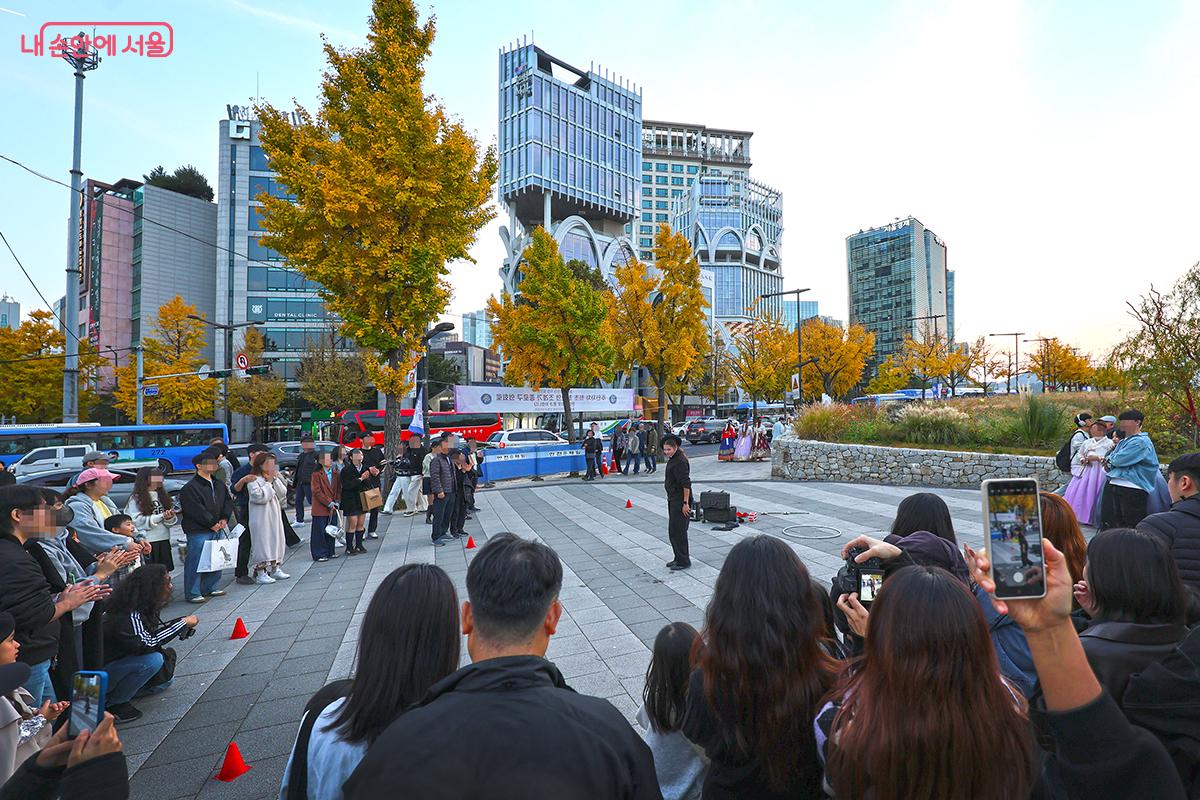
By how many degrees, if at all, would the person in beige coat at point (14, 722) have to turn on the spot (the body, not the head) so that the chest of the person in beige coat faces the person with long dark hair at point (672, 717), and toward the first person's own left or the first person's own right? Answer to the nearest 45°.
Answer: approximately 45° to the first person's own right

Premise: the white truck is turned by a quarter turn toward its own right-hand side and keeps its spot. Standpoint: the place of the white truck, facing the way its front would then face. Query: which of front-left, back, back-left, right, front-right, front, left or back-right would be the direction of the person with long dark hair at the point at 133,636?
back

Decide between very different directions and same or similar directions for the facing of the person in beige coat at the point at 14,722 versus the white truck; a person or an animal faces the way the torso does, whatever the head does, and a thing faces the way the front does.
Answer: very different directions

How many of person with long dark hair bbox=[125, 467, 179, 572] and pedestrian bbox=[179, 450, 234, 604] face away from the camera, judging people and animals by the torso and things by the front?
0

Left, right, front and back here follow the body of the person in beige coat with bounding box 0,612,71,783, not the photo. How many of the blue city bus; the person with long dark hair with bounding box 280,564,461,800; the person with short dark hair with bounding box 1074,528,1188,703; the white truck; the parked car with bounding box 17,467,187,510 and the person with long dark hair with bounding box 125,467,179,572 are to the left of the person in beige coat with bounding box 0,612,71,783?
4

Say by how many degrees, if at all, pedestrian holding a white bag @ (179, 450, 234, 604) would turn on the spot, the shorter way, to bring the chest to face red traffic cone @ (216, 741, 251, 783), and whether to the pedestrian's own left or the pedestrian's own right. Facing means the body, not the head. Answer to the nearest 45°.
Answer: approximately 45° to the pedestrian's own right

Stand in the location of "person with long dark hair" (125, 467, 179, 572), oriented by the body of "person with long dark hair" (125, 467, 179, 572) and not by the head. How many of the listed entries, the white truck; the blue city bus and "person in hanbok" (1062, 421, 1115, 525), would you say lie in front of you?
1

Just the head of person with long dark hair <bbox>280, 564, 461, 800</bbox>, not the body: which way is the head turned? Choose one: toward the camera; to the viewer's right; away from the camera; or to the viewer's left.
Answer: away from the camera

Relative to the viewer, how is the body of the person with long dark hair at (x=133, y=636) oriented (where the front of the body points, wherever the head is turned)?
to the viewer's right

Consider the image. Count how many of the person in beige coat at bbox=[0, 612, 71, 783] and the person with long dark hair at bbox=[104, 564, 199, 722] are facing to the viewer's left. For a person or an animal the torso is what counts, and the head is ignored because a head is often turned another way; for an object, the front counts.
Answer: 0

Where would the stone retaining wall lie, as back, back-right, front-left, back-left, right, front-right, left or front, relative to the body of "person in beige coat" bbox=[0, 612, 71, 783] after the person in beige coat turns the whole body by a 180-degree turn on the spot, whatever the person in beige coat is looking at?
back

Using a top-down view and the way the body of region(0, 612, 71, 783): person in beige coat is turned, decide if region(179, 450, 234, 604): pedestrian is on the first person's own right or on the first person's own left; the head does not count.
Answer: on the first person's own left

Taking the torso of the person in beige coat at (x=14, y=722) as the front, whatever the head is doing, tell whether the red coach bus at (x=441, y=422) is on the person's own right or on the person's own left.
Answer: on the person's own left

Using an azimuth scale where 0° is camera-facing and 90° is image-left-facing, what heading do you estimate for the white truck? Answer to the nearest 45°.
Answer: approximately 90°

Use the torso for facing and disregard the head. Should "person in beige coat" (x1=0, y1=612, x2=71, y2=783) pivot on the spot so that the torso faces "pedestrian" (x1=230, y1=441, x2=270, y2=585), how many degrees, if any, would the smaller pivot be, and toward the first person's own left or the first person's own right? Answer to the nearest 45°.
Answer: approximately 90° to the first person's own left

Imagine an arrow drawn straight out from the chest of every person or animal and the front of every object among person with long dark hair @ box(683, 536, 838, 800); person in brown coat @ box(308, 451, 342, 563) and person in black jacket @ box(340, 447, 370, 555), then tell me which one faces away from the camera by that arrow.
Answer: the person with long dark hair

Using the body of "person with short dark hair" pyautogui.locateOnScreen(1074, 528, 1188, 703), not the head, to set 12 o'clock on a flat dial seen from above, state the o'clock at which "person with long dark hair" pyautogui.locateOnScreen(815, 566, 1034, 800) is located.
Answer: "person with long dark hair" pyautogui.locateOnScreen(815, 566, 1034, 800) is roughly at 8 o'clock from "person with short dark hair" pyautogui.locateOnScreen(1074, 528, 1188, 703).

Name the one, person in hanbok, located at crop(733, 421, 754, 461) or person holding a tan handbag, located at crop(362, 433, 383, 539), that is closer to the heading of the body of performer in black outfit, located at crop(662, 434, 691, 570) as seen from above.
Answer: the person holding a tan handbag
